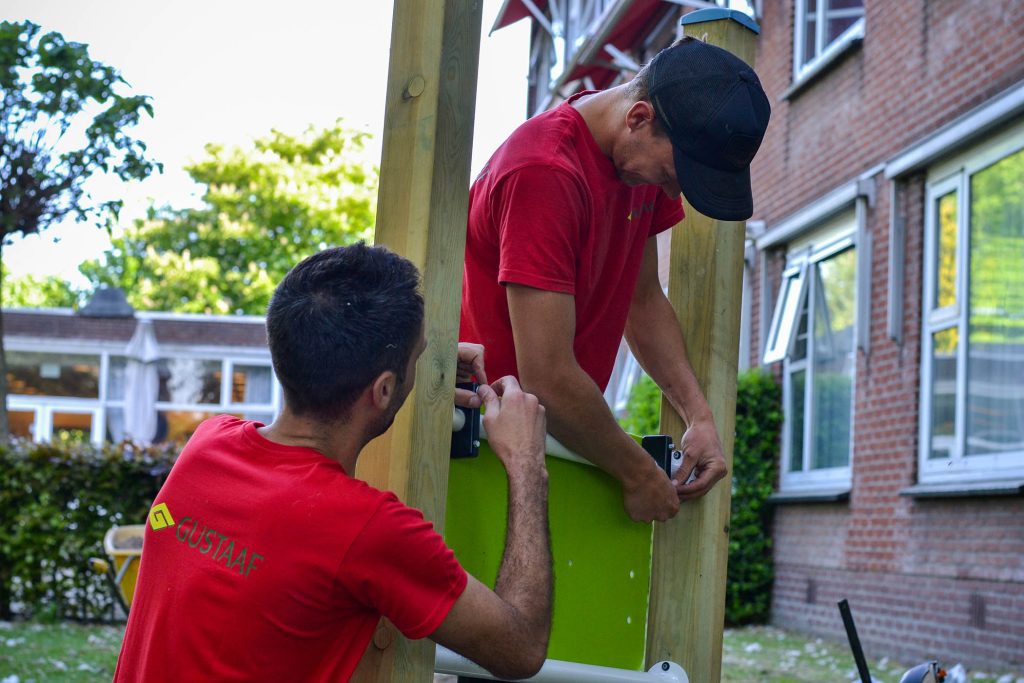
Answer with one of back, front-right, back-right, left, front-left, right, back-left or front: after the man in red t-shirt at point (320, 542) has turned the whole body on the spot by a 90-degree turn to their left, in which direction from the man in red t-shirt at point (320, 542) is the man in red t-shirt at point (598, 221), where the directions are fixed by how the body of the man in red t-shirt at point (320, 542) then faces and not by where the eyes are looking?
right

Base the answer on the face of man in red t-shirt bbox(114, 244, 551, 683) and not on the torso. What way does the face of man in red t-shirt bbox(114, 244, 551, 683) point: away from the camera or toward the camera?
away from the camera

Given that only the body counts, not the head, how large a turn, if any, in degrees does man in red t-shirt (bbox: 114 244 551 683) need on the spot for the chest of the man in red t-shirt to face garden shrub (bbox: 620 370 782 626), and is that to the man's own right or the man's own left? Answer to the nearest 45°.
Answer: approximately 45° to the man's own left

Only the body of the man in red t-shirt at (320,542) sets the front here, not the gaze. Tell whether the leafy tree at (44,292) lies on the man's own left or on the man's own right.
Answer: on the man's own left

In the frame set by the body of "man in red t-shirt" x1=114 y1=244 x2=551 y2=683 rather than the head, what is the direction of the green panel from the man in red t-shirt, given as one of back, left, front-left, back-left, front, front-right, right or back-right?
front

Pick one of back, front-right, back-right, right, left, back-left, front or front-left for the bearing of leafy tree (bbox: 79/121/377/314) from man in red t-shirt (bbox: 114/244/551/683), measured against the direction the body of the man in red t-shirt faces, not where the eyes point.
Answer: front-left

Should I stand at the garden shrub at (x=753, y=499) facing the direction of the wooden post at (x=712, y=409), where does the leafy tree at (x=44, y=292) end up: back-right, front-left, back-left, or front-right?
back-right

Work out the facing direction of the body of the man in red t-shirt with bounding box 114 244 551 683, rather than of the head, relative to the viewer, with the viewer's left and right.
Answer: facing away from the viewer and to the right of the viewer

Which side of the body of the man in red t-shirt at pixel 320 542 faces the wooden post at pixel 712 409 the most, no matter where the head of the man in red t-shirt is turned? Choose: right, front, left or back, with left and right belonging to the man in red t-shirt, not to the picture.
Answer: front
